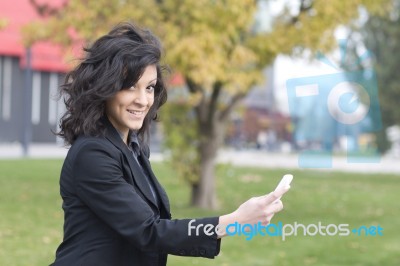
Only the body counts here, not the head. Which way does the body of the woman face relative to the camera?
to the viewer's right

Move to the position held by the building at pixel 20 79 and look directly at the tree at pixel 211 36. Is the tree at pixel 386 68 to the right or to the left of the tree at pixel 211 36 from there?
left

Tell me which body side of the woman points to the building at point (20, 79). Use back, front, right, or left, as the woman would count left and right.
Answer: left

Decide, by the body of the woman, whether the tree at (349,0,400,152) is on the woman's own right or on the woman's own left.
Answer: on the woman's own left
